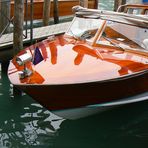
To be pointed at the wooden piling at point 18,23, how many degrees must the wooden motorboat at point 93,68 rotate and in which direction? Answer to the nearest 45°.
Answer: approximately 90° to its right

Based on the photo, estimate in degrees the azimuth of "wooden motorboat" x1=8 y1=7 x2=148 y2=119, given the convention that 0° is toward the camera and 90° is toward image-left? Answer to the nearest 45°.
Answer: approximately 45°

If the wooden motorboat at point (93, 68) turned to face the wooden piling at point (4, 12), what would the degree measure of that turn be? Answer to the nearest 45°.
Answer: approximately 90° to its right
